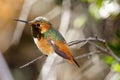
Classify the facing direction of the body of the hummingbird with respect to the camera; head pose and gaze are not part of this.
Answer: to the viewer's left
